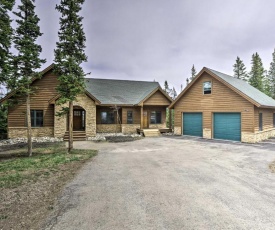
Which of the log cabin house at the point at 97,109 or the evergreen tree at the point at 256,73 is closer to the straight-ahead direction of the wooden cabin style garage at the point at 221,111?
the log cabin house

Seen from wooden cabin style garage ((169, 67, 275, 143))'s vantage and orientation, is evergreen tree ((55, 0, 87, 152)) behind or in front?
in front

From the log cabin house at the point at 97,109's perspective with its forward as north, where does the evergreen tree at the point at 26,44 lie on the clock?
The evergreen tree is roughly at 1 o'clock from the log cabin house.

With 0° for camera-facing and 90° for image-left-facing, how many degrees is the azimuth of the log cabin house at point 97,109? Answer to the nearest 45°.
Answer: approximately 0°

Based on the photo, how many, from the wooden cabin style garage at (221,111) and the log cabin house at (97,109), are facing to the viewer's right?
0

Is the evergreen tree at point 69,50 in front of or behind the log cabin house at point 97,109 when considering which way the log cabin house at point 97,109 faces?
in front

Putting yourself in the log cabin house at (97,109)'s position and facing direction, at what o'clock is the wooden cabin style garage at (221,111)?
the wooden cabin style garage at (221,111) is roughly at 10 o'clock from the log cabin house at (97,109).

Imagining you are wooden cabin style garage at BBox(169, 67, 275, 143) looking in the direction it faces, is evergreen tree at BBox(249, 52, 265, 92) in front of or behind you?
behind

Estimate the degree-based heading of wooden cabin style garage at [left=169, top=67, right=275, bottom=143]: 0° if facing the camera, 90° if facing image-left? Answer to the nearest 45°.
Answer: approximately 45°

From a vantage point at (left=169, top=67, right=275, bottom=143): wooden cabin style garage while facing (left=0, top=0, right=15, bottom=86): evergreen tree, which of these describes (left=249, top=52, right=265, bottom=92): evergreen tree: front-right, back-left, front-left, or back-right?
back-right
